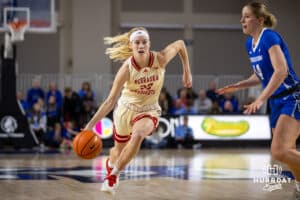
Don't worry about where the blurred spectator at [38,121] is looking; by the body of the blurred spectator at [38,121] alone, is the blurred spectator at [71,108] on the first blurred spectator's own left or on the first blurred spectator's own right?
on the first blurred spectator's own left

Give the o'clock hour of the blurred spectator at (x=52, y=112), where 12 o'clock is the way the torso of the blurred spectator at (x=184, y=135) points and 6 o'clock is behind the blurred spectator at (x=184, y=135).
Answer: the blurred spectator at (x=52, y=112) is roughly at 3 o'clock from the blurred spectator at (x=184, y=135).

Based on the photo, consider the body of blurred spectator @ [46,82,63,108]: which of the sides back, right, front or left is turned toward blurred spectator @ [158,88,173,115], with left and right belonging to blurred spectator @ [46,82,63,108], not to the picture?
left

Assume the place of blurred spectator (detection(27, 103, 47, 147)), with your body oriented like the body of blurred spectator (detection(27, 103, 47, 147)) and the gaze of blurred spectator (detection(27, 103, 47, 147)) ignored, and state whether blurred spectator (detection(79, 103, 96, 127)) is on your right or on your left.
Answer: on your left

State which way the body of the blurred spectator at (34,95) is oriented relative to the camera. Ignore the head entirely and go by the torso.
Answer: toward the camera

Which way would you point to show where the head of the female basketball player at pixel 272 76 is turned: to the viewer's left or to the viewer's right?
to the viewer's left

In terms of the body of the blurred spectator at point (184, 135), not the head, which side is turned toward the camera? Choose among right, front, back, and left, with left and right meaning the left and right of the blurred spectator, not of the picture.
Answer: front

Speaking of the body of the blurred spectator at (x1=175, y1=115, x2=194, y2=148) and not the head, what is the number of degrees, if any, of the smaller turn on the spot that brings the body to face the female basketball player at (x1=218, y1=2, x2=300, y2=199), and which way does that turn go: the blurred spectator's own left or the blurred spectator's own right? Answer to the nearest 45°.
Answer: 0° — they already face them

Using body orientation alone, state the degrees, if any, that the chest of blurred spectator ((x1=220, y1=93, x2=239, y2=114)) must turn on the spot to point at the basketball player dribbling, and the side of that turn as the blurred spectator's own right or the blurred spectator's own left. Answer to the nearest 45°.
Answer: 0° — they already face them

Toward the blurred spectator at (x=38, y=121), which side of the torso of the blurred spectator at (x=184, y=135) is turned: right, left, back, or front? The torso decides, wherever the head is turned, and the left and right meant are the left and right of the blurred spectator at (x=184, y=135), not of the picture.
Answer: right
